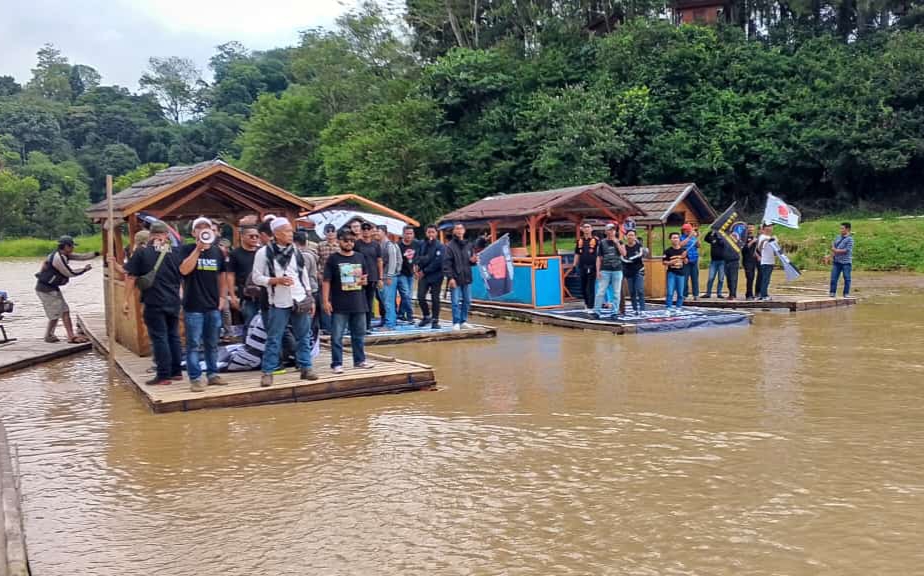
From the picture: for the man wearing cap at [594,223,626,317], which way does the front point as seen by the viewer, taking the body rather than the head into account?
toward the camera

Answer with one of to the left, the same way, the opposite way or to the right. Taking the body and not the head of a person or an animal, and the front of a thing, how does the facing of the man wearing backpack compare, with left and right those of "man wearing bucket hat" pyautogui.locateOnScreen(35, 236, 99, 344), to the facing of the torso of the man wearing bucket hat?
to the right

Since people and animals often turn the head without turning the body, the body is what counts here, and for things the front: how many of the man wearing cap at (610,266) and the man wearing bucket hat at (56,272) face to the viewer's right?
1

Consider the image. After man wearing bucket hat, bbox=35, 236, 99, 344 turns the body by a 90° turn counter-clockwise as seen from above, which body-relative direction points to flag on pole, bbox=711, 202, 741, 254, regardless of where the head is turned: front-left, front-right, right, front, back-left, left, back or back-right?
right

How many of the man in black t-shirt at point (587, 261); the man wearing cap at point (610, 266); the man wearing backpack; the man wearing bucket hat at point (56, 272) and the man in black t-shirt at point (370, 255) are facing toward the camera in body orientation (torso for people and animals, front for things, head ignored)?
4

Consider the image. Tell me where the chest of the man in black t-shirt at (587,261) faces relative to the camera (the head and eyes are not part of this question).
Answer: toward the camera

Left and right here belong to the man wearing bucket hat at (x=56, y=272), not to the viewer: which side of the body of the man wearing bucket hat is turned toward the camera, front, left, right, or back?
right

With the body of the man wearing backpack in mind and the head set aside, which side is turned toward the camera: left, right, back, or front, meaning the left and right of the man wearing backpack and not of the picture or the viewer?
front

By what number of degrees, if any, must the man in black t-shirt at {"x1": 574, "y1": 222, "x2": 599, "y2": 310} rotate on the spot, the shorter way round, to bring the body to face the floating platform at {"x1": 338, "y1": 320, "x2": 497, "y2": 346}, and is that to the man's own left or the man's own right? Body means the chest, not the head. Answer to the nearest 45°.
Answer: approximately 45° to the man's own right

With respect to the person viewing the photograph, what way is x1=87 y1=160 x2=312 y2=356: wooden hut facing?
facing the viewer and to the right of the viewer

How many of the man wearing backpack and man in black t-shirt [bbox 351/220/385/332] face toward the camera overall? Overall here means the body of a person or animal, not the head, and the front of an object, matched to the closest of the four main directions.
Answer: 2

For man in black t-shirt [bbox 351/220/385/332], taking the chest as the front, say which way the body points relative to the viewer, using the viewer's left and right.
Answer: facing the viewer

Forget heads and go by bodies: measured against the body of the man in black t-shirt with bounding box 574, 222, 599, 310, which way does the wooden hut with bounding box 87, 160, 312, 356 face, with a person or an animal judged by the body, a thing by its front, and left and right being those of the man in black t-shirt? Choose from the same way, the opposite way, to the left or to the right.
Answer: the same way

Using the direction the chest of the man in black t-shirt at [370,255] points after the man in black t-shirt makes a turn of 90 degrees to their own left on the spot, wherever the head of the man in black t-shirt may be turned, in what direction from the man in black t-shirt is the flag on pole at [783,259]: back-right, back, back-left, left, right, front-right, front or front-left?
front-left

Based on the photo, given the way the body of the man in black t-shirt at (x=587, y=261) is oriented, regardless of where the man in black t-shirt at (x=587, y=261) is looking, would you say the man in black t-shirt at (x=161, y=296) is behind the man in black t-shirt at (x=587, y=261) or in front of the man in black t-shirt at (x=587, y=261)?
in front
